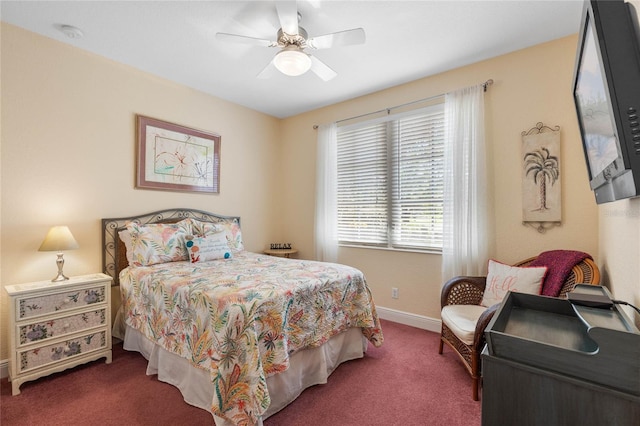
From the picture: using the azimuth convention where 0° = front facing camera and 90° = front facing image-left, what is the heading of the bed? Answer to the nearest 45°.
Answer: approximately 315°

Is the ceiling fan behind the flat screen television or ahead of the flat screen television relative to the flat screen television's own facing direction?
ahead

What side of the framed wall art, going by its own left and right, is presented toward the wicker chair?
front

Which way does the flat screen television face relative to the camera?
to the viewer's left

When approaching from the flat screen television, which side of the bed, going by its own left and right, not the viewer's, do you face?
front

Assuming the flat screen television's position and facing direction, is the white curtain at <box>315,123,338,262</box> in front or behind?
in front

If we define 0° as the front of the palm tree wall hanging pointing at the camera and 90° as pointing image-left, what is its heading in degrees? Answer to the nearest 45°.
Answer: approximately 0°

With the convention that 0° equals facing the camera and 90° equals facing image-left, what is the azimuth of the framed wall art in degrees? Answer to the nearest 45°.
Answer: approximately 315°

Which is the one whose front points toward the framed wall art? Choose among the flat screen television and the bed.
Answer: the flat screen television

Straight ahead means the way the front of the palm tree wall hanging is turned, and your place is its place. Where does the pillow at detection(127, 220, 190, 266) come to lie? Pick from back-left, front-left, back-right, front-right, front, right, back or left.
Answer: front-right

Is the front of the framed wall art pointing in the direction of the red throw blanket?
yes

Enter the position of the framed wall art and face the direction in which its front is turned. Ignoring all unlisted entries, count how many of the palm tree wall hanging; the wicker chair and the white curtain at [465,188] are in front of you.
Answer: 3

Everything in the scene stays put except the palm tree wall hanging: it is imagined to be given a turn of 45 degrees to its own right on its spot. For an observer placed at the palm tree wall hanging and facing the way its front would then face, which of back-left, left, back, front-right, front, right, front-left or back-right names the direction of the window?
front-right
